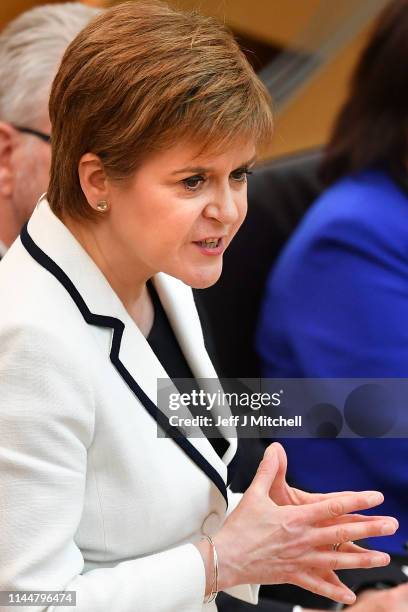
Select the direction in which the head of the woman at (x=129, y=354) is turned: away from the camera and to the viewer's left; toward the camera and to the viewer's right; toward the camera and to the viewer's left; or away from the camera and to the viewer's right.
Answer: toward the camera and to the viewer's right

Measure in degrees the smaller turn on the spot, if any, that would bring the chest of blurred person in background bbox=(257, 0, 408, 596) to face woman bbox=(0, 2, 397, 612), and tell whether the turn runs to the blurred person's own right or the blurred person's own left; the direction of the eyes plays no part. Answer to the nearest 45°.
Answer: approximately 90° to the blurred person's own right

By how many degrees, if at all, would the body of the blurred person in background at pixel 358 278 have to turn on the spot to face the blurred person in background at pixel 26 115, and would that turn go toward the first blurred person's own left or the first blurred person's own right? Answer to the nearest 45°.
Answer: approximately 135° to the first blurred person's own right
